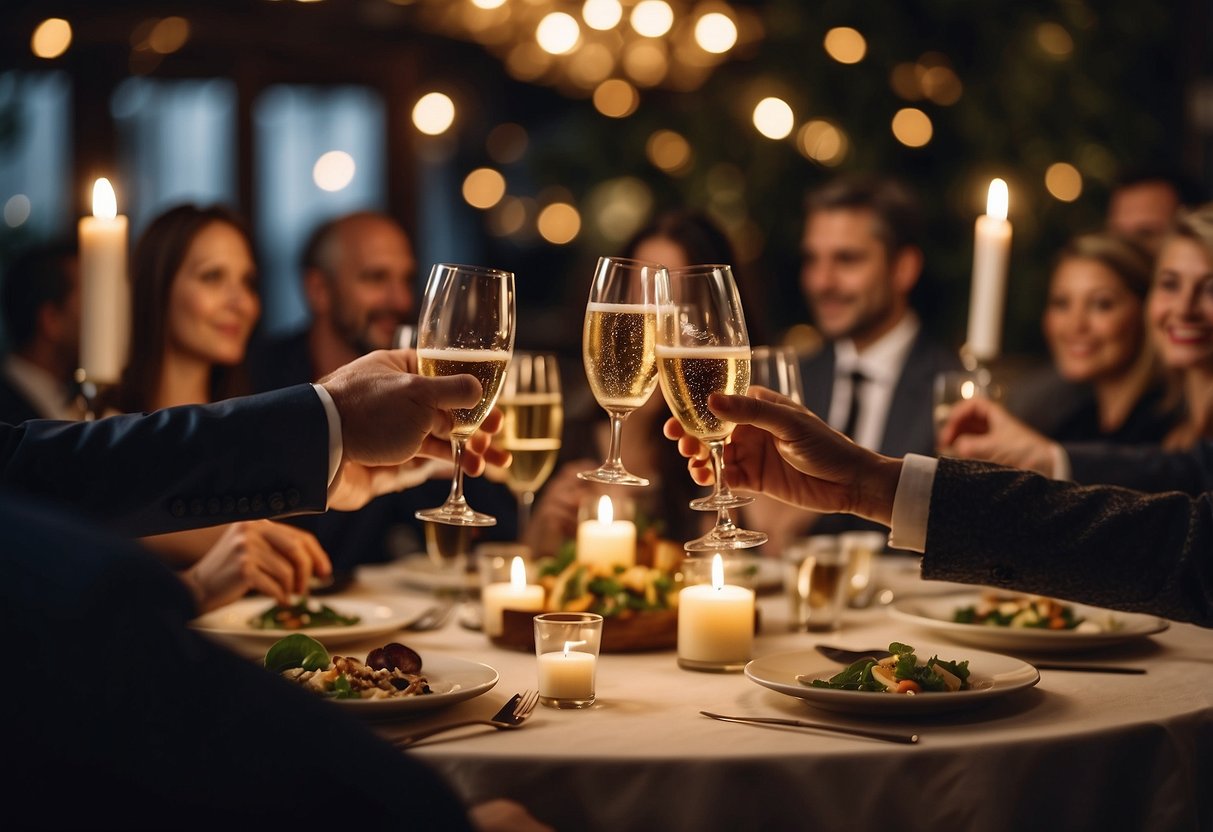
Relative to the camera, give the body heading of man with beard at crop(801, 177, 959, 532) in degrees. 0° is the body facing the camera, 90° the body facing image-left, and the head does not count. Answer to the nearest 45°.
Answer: approximately 45°

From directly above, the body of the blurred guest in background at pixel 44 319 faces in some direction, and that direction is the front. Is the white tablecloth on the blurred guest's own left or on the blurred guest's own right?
on the blurred guest's own right

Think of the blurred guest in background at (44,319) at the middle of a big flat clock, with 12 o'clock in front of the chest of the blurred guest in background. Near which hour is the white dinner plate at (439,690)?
The white dinner plate is roughly at 3 o'clock from the blurred guest in background.

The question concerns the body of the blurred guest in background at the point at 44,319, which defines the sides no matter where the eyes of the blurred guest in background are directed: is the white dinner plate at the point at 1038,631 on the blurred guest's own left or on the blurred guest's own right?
on the blurred guest's own right

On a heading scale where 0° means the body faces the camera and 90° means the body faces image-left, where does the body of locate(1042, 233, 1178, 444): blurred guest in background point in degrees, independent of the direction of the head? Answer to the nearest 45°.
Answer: approximately 45°

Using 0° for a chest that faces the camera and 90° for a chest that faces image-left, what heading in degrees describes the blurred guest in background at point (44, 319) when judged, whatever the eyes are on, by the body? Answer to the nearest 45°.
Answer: approximately 270°

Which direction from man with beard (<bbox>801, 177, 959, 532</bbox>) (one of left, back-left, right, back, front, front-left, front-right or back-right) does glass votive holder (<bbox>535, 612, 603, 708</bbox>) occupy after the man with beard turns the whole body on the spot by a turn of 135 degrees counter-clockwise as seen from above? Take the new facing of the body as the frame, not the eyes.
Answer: right

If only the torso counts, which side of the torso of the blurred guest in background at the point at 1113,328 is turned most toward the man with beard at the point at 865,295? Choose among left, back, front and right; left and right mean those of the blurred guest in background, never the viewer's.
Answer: right

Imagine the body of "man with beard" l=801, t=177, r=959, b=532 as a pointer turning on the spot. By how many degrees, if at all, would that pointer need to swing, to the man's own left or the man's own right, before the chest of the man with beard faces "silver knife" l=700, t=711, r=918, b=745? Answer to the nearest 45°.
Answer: approximately 45° to the man's own left

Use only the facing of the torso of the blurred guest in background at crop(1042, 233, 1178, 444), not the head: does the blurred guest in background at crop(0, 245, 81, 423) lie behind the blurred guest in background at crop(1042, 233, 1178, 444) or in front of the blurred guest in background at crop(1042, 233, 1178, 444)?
in front

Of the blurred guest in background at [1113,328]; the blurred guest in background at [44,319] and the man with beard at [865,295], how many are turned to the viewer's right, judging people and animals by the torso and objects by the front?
1

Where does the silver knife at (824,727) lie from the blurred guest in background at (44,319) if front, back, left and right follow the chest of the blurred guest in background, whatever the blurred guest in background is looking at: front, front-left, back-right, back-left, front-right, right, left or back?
right

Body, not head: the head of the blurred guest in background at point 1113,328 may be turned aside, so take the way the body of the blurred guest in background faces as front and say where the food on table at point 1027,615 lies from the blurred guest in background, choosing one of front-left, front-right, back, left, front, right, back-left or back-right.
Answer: front-left

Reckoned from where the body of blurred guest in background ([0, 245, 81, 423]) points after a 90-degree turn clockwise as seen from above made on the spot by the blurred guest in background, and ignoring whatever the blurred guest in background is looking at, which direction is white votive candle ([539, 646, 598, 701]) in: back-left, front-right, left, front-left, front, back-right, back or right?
front
